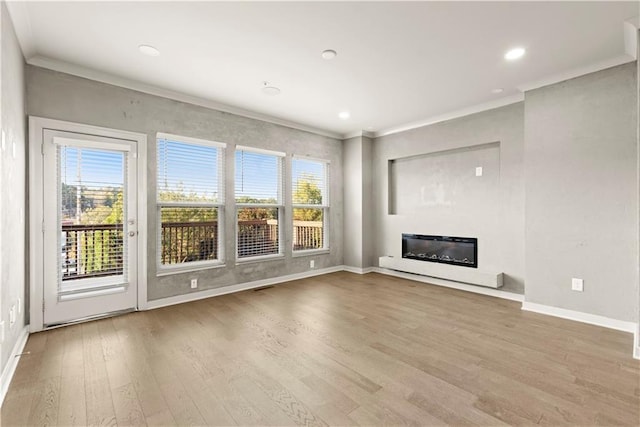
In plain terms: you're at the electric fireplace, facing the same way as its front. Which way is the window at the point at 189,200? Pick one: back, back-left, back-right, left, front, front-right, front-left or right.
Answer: front

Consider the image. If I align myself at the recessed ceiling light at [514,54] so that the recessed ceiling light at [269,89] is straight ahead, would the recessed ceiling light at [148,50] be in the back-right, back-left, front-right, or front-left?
front-left

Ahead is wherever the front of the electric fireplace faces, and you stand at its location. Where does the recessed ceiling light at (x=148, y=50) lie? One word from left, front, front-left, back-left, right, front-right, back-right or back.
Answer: front

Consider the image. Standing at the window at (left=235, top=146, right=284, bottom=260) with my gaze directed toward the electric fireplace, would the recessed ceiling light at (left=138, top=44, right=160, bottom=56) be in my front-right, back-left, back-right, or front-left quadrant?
back-right

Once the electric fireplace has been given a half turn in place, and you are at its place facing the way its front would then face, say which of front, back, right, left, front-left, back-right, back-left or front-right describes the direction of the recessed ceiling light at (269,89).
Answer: back

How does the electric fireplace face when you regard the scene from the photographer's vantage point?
facing the viewer and to the left of the viewer

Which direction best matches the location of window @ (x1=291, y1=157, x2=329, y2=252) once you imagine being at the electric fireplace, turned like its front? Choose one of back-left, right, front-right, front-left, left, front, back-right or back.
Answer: front-right

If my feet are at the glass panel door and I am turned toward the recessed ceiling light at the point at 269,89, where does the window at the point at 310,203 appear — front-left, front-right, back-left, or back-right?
front-left
